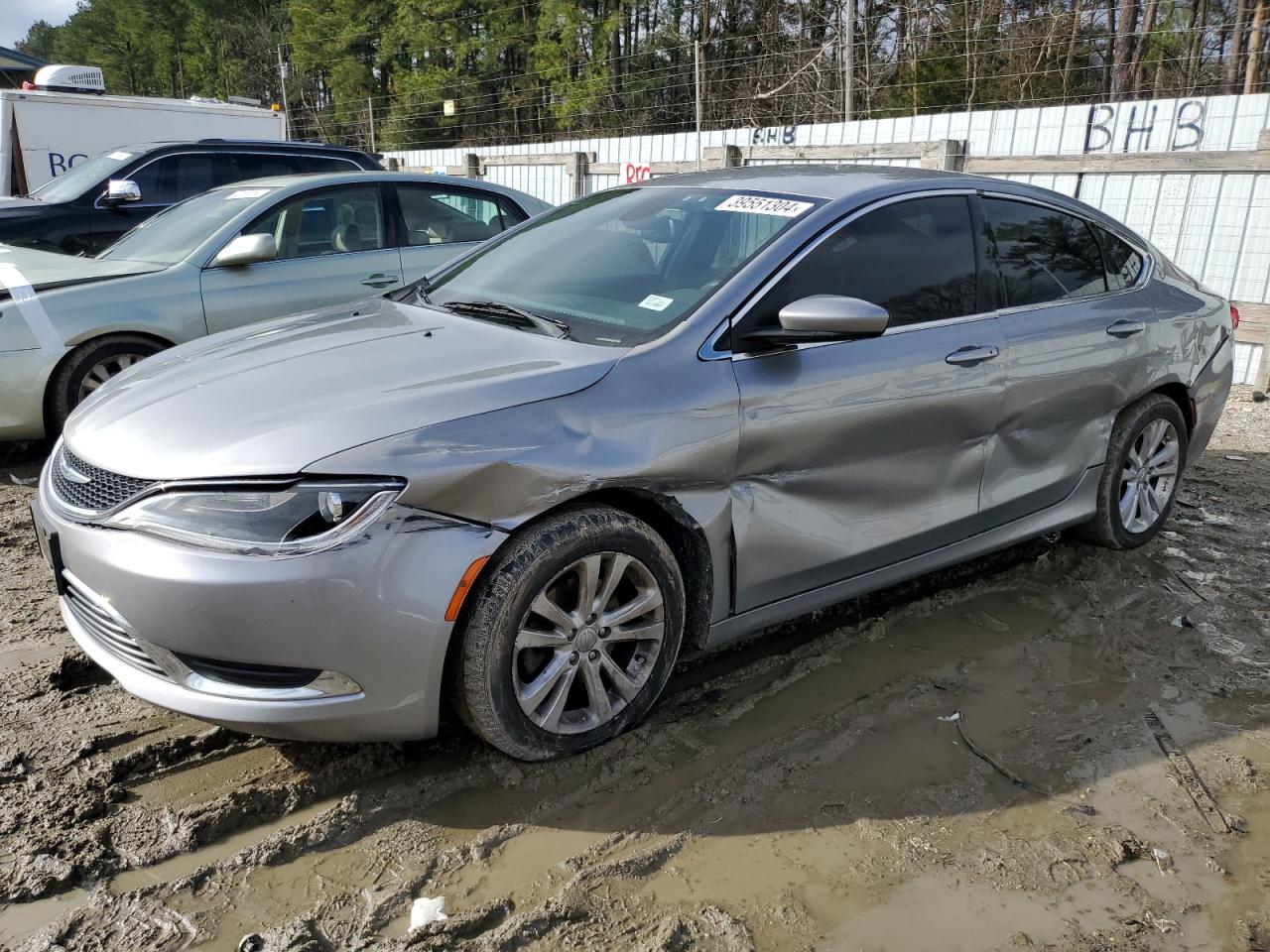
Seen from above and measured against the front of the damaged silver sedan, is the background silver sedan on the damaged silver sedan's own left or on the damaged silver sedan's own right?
on the damaged silver sedan's own right

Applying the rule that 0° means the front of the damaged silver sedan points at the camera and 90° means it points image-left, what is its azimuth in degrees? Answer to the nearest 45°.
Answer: approximately 45°

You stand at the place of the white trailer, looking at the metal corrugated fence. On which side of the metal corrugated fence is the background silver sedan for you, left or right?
right

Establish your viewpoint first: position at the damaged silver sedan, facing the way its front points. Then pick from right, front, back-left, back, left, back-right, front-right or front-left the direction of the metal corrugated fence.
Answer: back

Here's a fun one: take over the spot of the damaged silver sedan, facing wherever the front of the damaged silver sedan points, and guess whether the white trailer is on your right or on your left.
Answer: on your right

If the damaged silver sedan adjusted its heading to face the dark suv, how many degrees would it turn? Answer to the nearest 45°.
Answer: approximately 90° to its right
